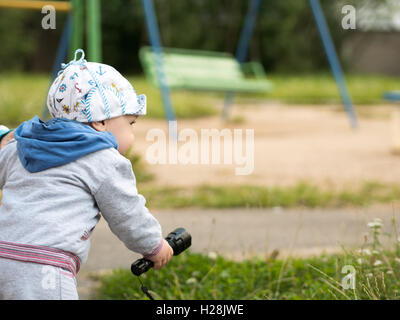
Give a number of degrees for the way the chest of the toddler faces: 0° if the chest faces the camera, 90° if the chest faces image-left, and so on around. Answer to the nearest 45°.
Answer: approximately 225°

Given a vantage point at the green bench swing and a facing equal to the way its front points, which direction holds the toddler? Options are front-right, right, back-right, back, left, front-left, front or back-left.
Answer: front-right

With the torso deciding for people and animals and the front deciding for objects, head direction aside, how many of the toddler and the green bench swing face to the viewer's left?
0

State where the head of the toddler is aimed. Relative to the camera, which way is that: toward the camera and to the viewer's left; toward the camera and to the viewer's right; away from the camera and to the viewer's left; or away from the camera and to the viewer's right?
away from the camera and to the viewer's right

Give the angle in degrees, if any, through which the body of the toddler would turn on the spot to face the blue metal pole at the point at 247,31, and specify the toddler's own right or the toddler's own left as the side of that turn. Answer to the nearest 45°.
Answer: approximately 45° to the toddler's own left

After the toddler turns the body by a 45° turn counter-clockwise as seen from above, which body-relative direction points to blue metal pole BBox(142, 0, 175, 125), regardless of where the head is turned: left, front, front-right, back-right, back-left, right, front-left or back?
front

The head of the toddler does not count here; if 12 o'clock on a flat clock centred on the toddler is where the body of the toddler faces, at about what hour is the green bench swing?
The green bench swing is roughly at 11 o'clock from the toddler.

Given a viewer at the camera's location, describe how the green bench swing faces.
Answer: facing the viewer and to the right of the viewer
